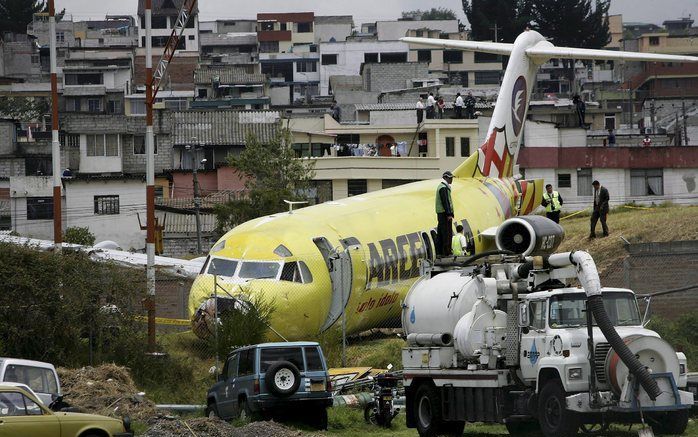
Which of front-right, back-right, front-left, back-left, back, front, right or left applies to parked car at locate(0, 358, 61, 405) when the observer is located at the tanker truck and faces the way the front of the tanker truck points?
back-right

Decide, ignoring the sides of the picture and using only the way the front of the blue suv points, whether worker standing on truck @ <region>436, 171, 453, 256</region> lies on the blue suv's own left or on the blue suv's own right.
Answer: on the blue suv's own right

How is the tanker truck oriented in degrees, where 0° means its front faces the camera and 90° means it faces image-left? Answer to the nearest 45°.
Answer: approximately 315°

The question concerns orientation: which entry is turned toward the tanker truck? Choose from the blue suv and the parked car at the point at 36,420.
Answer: the parked car

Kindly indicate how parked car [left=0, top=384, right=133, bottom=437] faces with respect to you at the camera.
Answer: facing to the right of the viewer

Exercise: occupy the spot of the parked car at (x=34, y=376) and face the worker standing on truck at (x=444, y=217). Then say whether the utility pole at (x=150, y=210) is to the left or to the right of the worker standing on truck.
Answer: left

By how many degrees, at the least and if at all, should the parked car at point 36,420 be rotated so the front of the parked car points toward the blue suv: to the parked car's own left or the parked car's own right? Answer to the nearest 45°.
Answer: approximately 45° to the parked car's own left

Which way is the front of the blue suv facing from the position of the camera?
facing away from the viewer and to the left of the viewer

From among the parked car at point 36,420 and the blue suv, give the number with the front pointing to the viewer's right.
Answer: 1

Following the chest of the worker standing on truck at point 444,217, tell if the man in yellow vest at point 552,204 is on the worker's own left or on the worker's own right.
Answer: on the worker's own left

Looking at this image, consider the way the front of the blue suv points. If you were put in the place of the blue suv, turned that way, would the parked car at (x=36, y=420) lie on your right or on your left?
on your left
